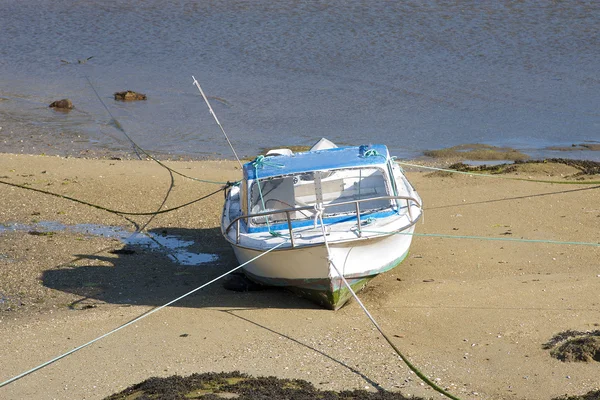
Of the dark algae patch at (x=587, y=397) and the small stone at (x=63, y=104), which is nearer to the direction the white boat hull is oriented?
the dark algae patch

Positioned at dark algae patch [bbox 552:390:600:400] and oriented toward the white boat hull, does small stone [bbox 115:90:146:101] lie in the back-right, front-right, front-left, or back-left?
front-right

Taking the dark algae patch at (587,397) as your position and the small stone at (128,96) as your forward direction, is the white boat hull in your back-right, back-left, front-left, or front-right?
front-left
